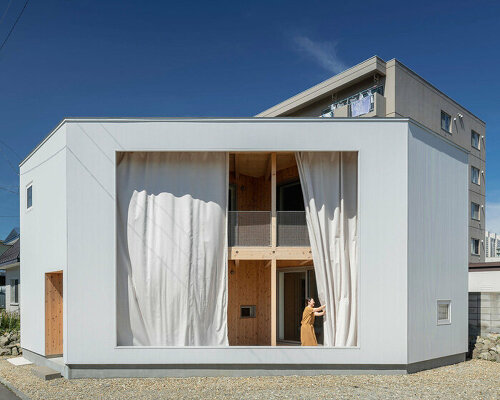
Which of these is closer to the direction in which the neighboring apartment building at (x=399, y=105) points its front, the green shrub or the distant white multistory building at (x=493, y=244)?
the green shrub

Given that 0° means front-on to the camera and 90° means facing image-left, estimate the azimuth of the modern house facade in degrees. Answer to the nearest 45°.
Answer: approximately 0°

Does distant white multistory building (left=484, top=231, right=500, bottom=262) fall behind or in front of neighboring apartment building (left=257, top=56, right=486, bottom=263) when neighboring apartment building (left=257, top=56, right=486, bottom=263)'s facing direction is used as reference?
behind

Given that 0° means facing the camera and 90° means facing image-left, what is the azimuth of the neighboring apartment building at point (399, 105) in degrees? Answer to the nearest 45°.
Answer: approximately 45°

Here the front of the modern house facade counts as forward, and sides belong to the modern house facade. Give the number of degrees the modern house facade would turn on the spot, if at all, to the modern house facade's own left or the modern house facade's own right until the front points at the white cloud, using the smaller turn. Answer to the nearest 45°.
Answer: approximately 180°

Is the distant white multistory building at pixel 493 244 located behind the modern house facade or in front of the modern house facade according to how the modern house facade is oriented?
behind

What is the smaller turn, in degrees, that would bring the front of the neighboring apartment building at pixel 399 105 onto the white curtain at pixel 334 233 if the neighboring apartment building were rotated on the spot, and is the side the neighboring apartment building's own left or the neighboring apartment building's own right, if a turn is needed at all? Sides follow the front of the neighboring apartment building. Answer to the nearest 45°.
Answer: approximately 45° to the neighboring apartment building's own left

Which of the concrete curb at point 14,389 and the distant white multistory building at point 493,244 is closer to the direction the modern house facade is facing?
the concrete curb
